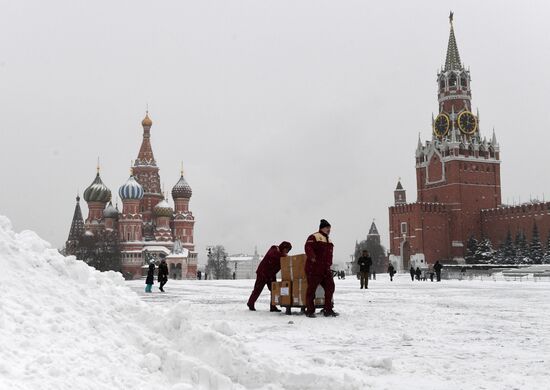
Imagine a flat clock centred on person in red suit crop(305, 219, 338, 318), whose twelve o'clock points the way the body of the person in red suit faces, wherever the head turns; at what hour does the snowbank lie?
The snowbank is roughly at 2 o'clock from the person in red suit.

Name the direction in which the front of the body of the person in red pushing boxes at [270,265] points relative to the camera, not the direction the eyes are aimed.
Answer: to the viewer's right

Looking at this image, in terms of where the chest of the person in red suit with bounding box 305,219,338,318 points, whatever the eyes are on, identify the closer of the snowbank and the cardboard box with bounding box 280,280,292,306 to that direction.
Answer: the snowbank

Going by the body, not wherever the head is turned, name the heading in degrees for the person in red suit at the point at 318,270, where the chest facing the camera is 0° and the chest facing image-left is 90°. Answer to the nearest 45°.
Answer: approximately 315°

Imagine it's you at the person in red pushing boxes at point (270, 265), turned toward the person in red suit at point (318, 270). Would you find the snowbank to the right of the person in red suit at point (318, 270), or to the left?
right

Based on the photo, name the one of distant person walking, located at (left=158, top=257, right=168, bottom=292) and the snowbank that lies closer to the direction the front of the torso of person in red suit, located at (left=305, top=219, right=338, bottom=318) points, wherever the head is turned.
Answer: the snowbank

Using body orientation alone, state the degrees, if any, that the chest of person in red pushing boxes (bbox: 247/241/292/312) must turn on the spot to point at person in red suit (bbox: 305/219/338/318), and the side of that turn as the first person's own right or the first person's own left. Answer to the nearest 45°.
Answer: approximately 45° to the first person's own right
